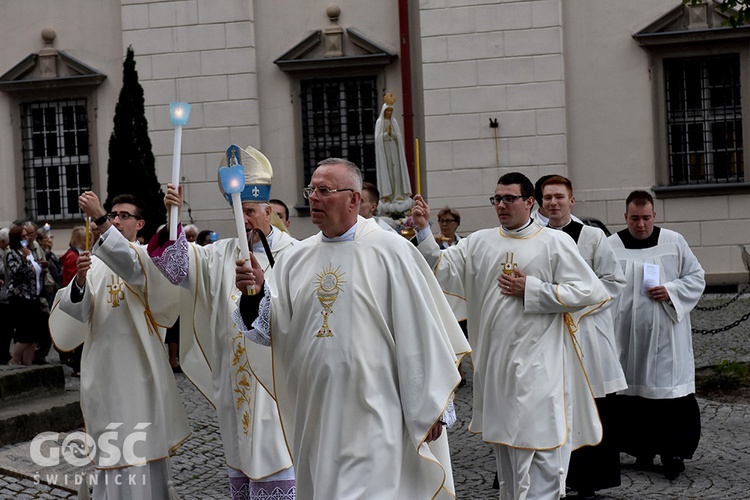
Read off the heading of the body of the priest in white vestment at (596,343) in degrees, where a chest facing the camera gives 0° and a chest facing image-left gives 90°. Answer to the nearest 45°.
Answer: approximately 45°

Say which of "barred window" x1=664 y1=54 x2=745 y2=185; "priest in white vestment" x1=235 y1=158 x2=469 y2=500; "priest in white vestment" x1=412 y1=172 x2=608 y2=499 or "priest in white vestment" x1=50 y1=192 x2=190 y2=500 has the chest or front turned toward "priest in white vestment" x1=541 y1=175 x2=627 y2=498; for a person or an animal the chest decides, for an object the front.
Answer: the barred window

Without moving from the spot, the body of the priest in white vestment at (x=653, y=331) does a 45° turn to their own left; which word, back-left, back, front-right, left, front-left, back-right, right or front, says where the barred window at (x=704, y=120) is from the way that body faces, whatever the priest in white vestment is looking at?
back-left

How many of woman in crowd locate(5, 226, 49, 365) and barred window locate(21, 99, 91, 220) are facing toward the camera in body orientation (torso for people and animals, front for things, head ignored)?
1

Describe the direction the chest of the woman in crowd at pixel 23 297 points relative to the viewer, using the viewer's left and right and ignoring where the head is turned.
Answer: facing to the right of the viewer

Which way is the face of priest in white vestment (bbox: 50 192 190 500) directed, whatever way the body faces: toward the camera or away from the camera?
toward the camera

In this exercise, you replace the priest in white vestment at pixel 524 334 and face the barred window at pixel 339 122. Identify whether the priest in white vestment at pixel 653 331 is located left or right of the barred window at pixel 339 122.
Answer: right

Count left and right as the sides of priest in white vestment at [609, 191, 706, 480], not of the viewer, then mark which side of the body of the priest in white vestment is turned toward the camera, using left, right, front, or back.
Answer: front

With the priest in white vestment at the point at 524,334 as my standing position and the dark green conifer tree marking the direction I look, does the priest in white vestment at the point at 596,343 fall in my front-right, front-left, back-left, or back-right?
front-right

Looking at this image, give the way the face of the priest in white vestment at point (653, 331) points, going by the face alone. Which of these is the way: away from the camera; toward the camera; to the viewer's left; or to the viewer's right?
toward the camera

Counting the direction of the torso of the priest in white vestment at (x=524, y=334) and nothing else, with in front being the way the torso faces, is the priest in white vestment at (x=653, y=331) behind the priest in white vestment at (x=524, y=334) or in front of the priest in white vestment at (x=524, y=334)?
behind

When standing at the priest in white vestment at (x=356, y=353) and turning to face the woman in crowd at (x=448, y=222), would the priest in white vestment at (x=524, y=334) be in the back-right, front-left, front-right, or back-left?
front-right

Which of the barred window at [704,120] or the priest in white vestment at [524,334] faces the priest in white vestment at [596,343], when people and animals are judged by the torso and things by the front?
the barred window

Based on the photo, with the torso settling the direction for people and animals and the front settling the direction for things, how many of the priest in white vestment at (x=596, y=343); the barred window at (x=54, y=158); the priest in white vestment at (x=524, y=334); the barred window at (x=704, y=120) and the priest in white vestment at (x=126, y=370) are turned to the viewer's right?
0

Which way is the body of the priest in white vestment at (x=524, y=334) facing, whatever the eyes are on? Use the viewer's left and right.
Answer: facing the viewer and to the left of the viewer

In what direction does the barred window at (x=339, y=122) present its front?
toward the camera

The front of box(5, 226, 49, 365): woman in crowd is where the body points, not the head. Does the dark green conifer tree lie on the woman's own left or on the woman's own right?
on the woman's own left

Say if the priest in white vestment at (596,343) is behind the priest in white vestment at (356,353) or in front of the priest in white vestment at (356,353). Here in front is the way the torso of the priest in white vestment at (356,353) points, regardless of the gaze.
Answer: behind

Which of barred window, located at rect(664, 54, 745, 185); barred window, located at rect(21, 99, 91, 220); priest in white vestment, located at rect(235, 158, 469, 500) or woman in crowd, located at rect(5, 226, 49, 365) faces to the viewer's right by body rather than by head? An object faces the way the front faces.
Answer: the woman in crowd
